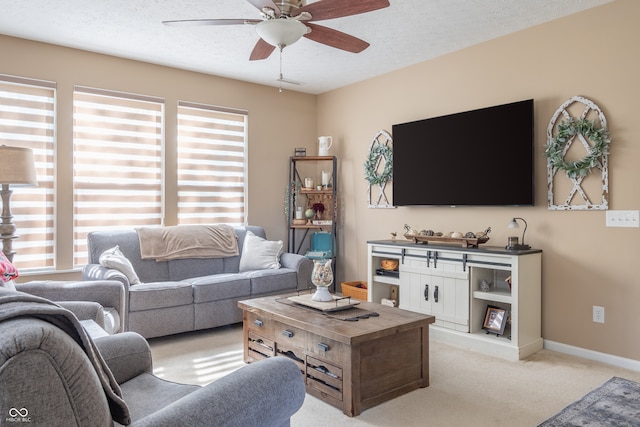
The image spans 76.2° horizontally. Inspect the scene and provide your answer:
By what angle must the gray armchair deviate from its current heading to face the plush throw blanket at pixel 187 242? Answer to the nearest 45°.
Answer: approximately 45° to its left

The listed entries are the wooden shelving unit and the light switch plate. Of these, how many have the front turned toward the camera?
2

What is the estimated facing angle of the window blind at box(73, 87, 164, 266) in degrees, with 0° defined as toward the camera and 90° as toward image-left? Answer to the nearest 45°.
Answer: approximately 315°

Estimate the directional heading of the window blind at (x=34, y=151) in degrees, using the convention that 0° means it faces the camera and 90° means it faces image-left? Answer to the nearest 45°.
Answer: approximately 315°

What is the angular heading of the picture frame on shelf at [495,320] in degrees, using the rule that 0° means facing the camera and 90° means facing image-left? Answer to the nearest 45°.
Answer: approximately 45°

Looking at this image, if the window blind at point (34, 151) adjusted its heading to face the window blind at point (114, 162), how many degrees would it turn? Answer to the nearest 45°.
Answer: approximately 45° to its left

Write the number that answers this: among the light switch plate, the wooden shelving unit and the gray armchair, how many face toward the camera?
2

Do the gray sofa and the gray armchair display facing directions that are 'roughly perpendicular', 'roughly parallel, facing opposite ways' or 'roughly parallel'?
roughly perpendicular
